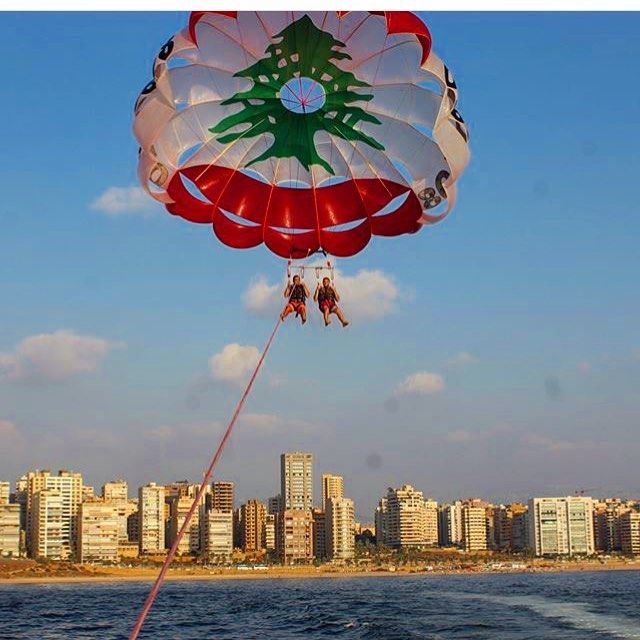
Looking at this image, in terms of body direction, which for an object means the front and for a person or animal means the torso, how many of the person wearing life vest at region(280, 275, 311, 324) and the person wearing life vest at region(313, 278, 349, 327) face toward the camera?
2

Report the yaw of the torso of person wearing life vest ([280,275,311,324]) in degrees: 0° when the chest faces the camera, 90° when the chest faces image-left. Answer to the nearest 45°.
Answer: approximately 0°
